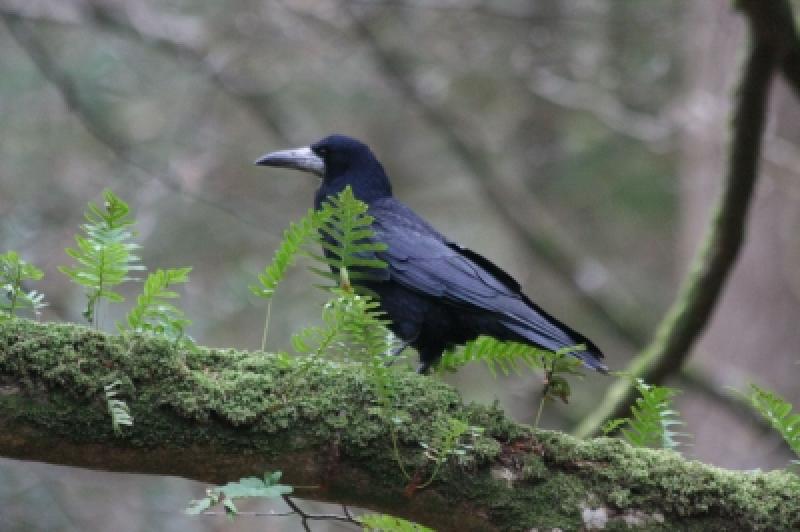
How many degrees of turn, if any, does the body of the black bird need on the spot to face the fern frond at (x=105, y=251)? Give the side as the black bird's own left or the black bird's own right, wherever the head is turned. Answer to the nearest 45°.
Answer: approximately 45° to the black bird's own left

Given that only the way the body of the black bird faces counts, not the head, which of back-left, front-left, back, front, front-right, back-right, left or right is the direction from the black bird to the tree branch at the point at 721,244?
back-right

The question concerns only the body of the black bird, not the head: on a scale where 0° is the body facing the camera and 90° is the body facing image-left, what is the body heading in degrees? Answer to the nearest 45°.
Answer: approximately 90°

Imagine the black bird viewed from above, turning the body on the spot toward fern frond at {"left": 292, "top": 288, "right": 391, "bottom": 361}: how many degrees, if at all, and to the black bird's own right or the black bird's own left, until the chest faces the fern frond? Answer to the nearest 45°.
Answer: approximately 90° to the black bird's own left

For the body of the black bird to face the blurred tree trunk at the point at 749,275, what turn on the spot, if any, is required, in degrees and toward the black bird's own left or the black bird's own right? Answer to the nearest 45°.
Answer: approximately 135° to the black bird's own right

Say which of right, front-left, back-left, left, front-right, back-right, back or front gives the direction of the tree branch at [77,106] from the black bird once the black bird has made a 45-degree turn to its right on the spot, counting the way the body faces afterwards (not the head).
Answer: front

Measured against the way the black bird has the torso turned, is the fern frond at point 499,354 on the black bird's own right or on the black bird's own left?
on the black bird's own left

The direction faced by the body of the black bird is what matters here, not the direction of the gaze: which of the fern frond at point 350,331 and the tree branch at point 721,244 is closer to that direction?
the fern frond

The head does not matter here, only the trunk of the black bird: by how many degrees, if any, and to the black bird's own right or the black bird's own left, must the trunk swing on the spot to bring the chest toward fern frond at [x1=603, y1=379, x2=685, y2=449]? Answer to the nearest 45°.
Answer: approximately 135° to the black bird's own left

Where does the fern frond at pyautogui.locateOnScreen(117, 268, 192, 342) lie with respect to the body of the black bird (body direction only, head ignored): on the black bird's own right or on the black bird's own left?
on the black bird's own left

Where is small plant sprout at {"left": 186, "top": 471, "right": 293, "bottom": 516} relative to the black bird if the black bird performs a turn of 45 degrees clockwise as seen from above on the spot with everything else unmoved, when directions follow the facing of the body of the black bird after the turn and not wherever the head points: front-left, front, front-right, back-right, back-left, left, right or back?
front-left

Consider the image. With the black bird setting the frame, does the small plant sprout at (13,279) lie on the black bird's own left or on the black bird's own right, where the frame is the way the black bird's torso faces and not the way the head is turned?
on the black bird's own left
